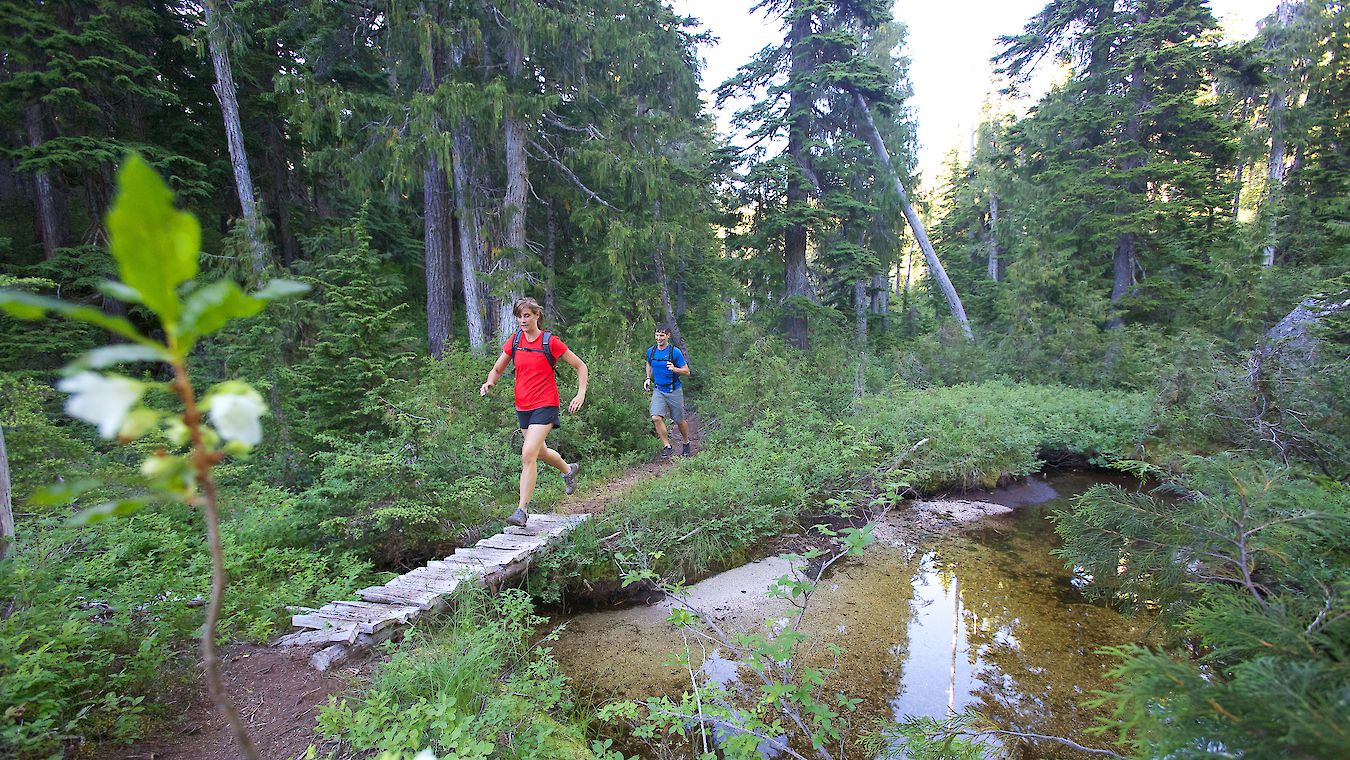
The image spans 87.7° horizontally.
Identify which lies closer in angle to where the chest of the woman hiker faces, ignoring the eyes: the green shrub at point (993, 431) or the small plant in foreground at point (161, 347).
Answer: the small plant in foreground

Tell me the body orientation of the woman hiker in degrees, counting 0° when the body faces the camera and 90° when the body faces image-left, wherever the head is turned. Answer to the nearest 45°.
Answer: approximately 45°

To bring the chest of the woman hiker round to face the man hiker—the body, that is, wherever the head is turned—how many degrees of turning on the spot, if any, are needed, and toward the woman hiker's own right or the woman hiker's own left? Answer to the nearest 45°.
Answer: approximately 180°

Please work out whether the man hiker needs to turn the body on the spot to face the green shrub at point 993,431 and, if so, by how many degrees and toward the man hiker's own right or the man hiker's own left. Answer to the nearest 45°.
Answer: approximately 135° to the man hiker's own left

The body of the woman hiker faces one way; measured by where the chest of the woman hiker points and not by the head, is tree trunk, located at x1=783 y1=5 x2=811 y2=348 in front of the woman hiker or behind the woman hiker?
behind

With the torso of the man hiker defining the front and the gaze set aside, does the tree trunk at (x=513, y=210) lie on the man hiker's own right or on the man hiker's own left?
on the man hiker's own right

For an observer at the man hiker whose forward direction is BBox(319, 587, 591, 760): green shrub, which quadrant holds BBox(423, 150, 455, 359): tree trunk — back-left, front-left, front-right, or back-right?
back-right

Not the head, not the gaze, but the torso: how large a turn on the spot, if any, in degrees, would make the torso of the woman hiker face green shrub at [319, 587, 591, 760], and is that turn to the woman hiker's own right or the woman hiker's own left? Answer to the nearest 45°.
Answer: approximately 45° to the woman hiker's own left

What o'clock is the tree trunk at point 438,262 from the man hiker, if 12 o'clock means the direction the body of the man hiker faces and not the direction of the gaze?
The tree trunk is roughly at 3 o'clock from the man hiker.

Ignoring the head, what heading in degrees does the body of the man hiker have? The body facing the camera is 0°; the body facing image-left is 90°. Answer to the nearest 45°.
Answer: approximately 45°

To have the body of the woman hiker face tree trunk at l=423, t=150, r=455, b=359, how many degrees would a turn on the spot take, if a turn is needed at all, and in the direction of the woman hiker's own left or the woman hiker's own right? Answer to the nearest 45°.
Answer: approximately 135° to the woman hiker's own right
